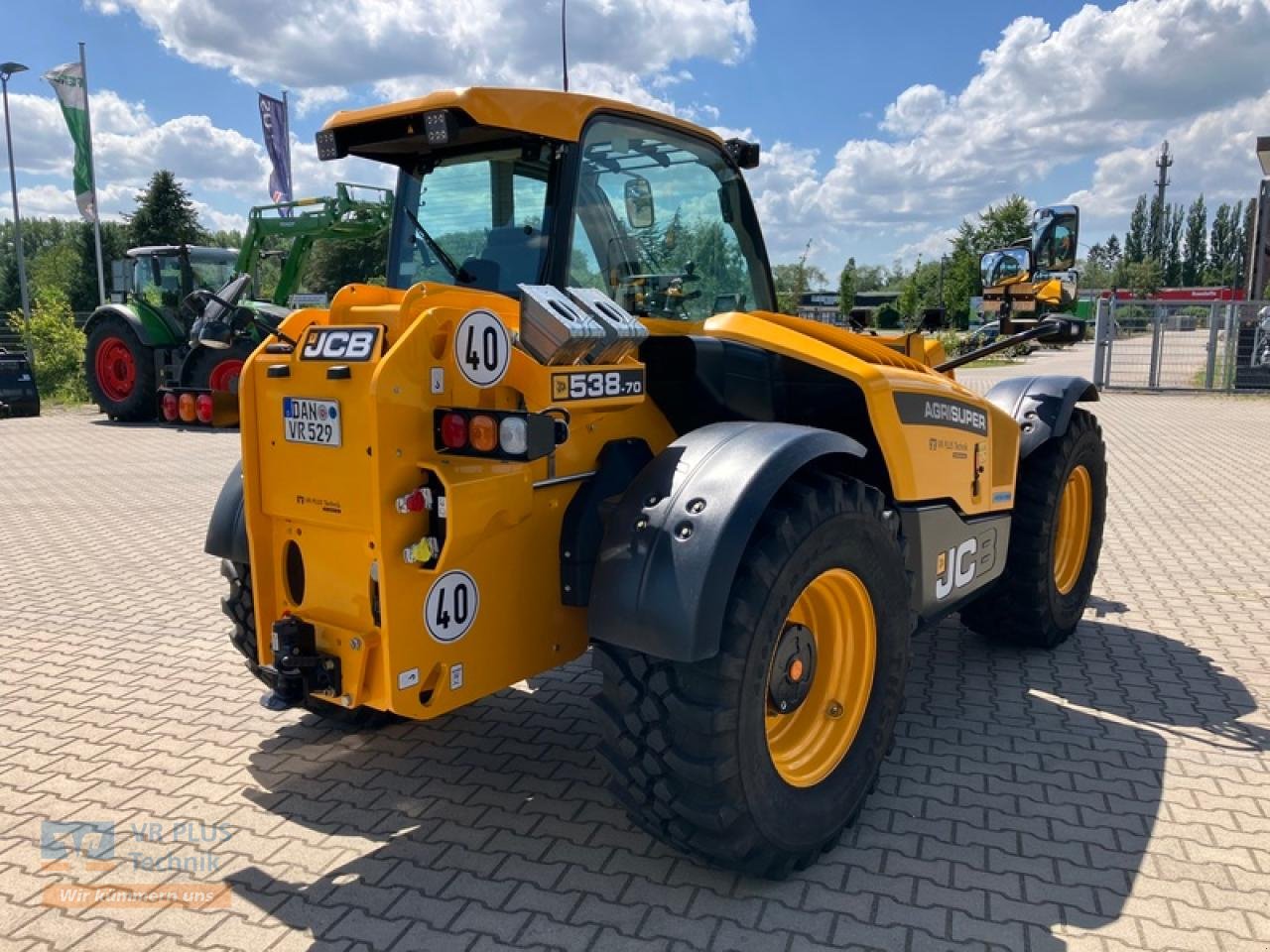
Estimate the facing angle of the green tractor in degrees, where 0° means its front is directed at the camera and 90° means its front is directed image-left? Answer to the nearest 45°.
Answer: approximately 315°

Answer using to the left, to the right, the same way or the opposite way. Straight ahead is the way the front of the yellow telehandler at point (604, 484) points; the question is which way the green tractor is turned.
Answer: to the right

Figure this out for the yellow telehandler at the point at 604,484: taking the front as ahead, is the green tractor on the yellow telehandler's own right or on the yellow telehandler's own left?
on the yellow telehandler's own left

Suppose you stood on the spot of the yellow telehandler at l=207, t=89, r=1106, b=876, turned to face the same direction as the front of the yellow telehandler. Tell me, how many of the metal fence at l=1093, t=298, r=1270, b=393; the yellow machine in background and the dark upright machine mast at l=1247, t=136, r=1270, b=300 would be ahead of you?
3

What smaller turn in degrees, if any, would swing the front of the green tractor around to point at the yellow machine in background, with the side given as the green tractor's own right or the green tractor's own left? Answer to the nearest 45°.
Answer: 0° — it already faces it

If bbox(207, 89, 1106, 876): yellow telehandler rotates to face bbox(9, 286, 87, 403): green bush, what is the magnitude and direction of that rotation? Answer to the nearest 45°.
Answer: approximately 90° to its left

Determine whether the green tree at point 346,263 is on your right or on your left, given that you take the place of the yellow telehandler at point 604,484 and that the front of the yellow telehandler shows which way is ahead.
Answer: on your left

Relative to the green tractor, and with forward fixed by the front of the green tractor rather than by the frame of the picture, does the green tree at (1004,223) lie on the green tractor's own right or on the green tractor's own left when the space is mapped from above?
on the green tractor's own left

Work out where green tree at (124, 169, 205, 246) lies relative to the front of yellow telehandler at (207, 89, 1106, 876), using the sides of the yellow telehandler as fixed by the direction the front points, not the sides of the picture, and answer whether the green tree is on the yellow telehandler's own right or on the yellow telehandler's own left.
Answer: on the yellow telehandler's own left

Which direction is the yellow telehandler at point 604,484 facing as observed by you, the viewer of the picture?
facing away from the viewer and to the right of the viewer

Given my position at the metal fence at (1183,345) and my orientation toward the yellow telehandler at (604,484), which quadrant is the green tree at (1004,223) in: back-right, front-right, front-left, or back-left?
back-right

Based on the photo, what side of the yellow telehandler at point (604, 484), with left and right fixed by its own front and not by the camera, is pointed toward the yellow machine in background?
front

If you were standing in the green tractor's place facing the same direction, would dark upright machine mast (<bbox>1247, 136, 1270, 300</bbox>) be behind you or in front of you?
in front

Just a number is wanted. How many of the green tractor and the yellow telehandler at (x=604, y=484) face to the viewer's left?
0
